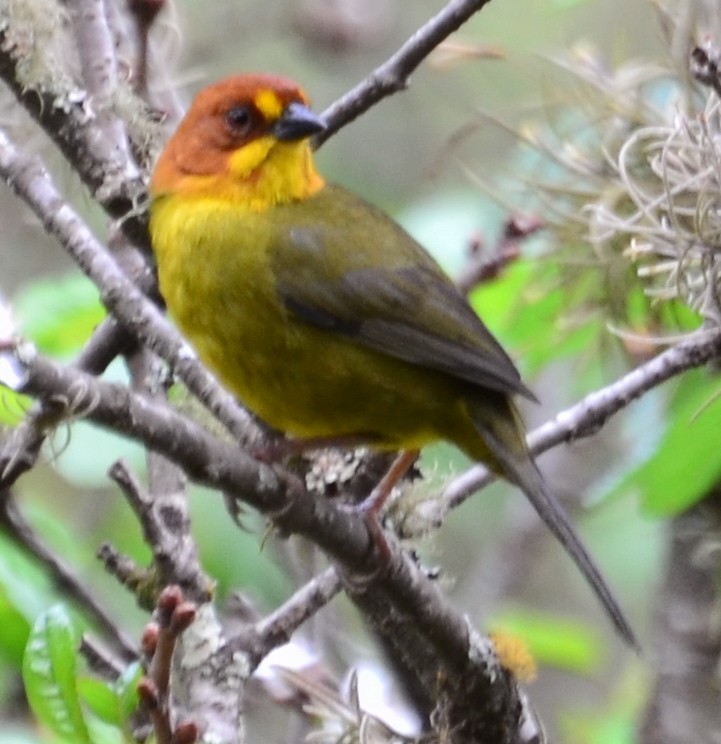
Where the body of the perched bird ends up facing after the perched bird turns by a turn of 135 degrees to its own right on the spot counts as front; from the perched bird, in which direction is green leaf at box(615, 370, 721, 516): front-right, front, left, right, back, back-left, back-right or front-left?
right

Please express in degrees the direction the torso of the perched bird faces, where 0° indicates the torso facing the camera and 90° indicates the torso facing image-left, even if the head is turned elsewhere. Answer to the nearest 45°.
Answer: approximately 90°

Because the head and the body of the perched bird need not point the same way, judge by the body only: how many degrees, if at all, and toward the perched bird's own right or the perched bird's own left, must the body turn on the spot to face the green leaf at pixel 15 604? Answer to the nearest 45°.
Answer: approximately 45° to the perched bird's own left
